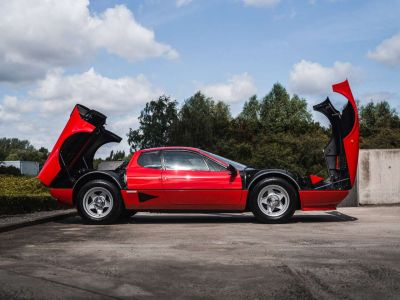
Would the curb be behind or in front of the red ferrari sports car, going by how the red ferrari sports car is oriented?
behind

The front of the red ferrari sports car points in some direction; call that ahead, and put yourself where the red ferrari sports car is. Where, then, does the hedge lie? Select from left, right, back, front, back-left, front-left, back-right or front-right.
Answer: back-left

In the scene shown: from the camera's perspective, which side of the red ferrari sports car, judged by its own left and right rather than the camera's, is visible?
right
